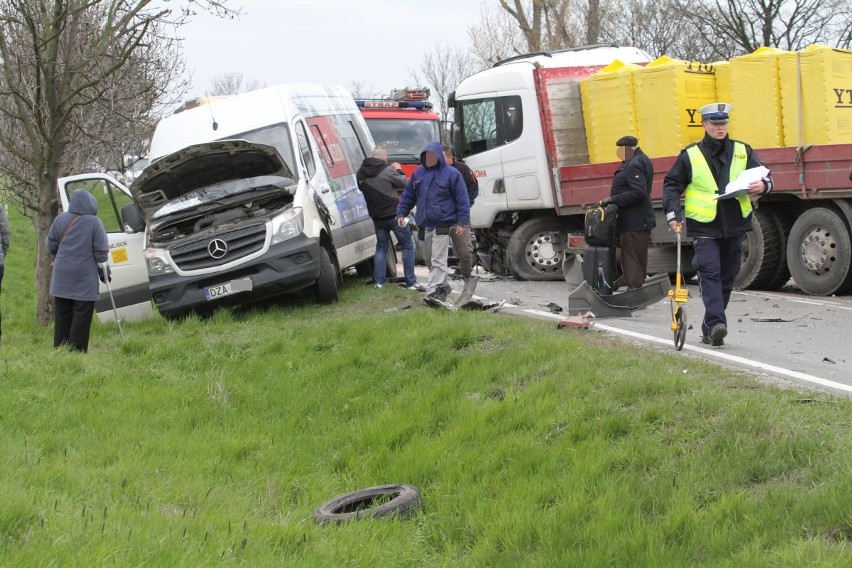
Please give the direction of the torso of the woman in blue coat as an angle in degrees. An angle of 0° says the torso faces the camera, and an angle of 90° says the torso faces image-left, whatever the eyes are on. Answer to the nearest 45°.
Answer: approximately 180°

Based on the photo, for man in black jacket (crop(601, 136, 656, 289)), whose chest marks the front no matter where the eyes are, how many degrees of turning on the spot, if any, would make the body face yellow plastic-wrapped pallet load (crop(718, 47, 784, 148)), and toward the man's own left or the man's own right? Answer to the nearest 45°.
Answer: approximately 135° to the man's own right

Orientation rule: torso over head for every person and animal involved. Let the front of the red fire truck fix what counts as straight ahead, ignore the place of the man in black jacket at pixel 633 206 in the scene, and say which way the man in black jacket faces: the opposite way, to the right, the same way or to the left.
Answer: to the right

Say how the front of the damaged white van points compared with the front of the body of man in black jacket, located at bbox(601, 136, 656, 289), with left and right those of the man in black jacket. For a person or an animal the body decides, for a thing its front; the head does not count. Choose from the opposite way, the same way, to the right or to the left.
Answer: to the left

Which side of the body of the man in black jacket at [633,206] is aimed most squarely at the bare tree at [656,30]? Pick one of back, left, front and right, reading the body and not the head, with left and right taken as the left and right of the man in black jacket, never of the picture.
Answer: right

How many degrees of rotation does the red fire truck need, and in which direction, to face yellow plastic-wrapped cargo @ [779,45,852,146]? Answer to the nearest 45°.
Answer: approximately 45° to its left

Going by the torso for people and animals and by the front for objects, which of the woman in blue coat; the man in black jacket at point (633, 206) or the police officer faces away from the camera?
the woman in blue coat

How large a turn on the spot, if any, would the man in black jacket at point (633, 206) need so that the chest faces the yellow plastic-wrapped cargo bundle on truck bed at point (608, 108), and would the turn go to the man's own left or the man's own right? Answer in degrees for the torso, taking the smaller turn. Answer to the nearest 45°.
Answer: approximately 90° to the man's own right

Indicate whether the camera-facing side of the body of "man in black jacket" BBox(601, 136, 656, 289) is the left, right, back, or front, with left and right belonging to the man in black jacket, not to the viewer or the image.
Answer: left

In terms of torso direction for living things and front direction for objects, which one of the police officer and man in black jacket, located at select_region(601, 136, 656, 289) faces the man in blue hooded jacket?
the man in black jacket

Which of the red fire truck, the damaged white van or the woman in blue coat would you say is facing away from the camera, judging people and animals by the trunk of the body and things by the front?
the woman in blue coat

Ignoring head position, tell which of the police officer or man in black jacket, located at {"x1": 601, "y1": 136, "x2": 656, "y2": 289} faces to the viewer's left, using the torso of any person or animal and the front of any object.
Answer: the man in black jacket

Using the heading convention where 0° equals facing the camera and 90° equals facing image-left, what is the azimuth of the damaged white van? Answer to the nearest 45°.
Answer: approximately 45°

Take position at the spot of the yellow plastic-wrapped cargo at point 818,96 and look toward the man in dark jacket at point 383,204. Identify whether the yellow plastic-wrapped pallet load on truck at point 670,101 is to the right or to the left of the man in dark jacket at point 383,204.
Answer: right

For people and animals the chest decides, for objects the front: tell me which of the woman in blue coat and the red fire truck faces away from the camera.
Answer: the woman in blue coat

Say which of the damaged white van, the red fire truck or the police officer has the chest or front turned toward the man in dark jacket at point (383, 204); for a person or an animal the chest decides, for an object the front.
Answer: the red fire truck

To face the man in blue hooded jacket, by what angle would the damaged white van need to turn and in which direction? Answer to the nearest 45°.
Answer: approximately 90° to its left
